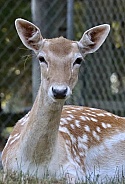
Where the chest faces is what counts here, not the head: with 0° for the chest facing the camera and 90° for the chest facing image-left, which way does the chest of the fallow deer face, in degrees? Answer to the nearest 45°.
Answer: approximately 45°
